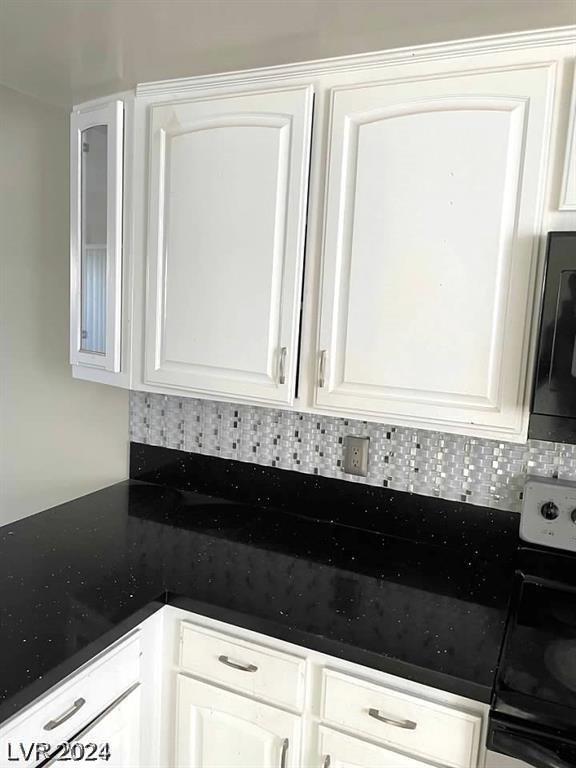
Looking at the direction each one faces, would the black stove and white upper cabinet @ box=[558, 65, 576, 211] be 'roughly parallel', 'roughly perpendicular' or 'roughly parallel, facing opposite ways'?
roughly parallel

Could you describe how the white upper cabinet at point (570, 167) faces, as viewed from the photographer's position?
facing the viewer

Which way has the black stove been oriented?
toward the camera

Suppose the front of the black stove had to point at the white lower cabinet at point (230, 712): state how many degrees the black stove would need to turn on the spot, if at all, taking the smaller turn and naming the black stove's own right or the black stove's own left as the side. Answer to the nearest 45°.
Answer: approximately 45° to the black stove's own right

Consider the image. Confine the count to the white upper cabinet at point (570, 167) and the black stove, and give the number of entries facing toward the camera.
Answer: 2
